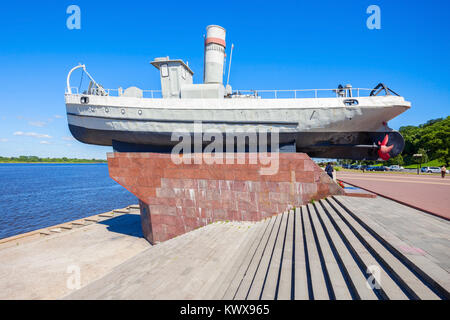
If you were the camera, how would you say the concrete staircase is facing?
facing to the left of the viewer
